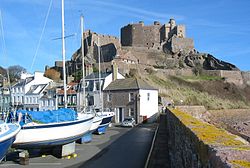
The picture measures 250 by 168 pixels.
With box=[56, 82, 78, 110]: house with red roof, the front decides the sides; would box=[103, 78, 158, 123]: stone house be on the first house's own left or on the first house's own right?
on the first house's own left

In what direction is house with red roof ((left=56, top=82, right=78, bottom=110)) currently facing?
toward the camera

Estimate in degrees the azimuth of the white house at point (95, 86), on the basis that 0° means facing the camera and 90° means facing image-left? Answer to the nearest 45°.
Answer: approximately 45°

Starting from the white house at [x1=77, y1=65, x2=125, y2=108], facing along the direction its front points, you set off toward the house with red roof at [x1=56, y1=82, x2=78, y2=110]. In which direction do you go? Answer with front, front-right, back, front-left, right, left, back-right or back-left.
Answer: right

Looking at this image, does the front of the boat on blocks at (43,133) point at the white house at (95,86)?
no

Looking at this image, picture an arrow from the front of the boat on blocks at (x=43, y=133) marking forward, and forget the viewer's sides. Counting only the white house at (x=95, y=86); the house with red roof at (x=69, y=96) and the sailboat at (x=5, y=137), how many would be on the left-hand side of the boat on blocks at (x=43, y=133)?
2

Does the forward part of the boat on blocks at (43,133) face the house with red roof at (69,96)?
no

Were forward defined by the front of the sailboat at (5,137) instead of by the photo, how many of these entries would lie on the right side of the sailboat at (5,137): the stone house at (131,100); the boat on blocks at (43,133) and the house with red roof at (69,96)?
0

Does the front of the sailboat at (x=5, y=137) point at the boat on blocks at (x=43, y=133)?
no

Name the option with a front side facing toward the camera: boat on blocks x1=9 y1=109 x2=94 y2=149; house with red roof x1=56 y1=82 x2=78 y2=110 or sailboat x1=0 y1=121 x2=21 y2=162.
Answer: the house with red roof
